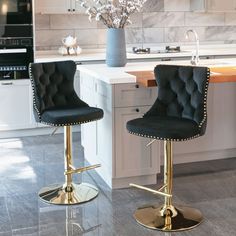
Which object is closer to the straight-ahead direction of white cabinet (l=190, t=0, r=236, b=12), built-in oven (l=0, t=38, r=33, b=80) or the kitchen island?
the kitchen island

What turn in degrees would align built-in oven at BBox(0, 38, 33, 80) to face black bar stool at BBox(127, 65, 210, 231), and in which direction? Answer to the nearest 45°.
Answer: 0° — it already faces it

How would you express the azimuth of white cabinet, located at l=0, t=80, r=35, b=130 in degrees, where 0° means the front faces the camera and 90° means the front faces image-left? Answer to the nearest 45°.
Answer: approximately 0°

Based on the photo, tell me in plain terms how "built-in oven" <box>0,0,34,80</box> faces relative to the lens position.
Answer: facing the viewer

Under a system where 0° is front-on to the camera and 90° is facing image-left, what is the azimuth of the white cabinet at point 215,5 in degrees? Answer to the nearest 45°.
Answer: approximately 0°

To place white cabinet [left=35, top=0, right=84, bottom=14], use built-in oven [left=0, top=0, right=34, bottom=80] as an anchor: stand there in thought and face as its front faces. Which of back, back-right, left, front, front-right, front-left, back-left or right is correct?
back-left

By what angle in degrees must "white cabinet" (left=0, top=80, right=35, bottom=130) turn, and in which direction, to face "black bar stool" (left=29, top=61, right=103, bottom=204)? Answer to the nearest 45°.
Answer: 0° — it already faces it

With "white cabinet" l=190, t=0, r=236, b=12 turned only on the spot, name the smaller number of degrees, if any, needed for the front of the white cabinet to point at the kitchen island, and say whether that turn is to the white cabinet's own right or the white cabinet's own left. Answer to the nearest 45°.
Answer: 0° — it already faces it

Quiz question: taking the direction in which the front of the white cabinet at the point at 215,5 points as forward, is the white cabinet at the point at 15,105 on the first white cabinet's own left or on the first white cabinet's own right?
on the first white cabinet's own right

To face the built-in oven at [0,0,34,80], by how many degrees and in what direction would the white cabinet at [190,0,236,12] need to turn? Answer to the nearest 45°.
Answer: approximately 45° to its right

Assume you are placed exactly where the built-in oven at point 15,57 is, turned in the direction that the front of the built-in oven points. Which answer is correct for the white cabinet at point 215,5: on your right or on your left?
on your left
